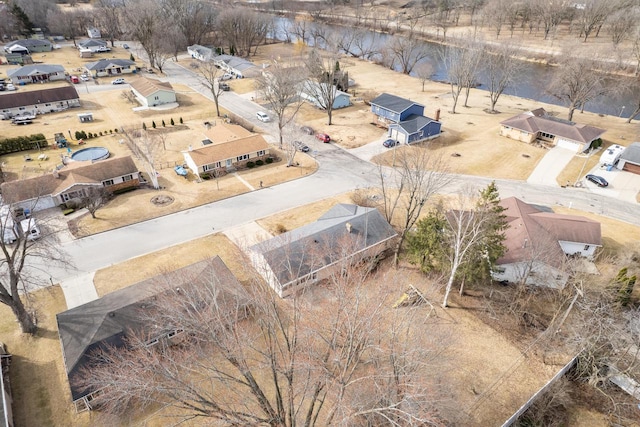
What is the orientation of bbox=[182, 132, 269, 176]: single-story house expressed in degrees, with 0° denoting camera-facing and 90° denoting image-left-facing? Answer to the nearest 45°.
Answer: approximately 315°

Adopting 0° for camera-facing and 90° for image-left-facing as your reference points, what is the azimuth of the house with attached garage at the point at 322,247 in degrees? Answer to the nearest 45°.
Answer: approximately 135°

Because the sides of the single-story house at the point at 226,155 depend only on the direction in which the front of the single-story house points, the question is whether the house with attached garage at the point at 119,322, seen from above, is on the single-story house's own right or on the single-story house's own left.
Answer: on the single-story house's own right

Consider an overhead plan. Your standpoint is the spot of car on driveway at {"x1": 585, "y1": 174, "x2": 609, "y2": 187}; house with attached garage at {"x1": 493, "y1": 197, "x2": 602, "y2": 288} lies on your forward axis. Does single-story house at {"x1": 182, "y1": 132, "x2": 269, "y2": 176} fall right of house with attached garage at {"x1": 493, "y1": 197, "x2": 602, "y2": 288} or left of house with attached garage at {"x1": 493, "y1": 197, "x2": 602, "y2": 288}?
right

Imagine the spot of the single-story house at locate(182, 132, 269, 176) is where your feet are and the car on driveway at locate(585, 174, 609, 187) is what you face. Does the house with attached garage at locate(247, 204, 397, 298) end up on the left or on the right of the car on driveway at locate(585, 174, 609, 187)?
right

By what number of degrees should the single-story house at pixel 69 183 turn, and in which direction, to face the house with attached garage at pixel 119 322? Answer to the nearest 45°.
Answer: approximately 45° to its right

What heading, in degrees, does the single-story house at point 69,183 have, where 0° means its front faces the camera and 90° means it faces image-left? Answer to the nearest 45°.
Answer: approximately 315°

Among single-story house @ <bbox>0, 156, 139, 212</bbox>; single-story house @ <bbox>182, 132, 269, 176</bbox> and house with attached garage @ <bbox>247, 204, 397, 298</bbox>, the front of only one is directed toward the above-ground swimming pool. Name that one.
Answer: the house with attached garage

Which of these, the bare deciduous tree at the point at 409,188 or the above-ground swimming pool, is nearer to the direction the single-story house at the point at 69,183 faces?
the bare deciduous tree

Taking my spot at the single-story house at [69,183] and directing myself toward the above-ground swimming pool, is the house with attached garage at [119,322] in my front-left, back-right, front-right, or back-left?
back-right

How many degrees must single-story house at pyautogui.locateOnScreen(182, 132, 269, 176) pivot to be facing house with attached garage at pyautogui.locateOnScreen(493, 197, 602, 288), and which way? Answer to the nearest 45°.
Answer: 0° — it already faces it
